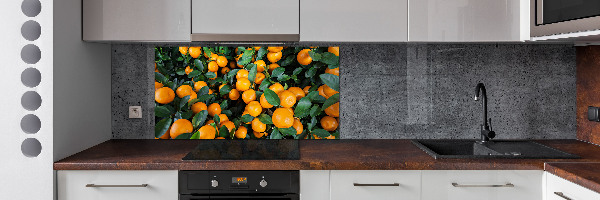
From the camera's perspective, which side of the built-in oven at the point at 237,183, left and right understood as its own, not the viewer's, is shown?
front

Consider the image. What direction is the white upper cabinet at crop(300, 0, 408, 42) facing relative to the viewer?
toward the camera

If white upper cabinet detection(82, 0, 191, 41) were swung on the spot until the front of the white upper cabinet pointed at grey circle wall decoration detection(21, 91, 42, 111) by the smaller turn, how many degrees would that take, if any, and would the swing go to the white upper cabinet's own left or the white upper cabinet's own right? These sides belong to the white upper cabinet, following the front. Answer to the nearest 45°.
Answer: approximately 90° to the white upper cabinet's own right

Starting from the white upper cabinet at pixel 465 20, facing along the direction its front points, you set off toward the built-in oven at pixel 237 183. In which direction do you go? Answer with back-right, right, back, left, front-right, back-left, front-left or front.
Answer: front-right

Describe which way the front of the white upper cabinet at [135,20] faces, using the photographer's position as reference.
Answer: facing the viewer

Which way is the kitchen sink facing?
toward the camera

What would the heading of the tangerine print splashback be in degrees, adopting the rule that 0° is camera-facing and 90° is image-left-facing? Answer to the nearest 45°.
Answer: approximately 0°

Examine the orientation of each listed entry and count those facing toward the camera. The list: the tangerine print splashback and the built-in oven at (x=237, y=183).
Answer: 2

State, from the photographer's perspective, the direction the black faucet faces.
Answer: facing the viewer and to the left of the viewer
